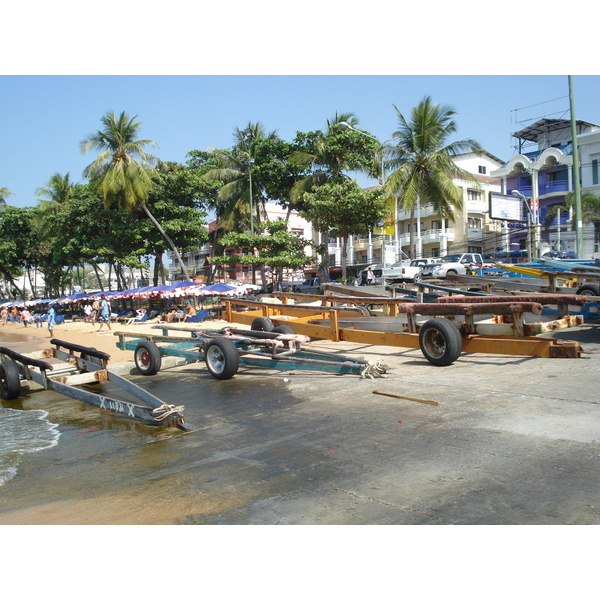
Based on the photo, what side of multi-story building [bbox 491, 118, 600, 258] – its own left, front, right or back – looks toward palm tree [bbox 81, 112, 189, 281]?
front

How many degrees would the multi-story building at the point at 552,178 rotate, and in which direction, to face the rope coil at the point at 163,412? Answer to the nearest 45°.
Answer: approximately 45° to its left

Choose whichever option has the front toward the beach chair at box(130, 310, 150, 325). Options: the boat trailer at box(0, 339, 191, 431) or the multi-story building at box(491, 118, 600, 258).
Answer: the multi-story building

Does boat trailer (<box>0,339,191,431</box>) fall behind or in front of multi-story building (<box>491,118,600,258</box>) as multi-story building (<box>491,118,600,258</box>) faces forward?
in front

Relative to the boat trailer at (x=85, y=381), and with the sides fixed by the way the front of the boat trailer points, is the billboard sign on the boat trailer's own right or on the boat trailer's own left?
on the boat trailer's own left

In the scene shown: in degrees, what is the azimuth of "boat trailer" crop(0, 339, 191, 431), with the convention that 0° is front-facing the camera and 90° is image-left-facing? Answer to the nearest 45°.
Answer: approximately 315°

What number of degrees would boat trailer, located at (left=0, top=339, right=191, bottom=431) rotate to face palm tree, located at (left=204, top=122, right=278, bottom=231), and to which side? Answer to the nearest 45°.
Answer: approximately 135° to its left

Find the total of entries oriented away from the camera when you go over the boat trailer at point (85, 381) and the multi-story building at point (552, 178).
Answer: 0

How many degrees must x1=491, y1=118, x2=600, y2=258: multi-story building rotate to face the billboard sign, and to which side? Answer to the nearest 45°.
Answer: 0° — it already faces it

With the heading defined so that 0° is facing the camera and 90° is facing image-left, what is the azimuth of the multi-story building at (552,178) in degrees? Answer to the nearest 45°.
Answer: approximately 45°

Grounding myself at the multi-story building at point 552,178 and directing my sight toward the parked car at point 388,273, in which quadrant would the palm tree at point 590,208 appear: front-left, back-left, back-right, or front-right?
front-left

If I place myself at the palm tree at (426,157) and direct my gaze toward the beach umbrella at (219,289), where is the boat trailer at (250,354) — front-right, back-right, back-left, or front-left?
front-left

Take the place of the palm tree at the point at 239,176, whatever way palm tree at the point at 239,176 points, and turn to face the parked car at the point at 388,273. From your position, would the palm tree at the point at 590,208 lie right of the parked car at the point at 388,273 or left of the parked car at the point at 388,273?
left

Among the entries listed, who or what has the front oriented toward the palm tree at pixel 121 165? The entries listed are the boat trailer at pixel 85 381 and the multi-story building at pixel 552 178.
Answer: the multi-story building

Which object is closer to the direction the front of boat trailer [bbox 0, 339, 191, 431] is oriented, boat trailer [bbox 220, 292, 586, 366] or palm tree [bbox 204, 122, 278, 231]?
the boat trailer

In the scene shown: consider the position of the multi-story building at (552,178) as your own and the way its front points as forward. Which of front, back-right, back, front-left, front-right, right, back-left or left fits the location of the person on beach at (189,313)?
front
